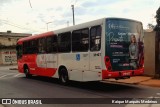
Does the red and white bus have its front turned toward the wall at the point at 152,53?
no
